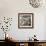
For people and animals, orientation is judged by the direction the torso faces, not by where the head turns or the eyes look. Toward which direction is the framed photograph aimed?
toward the camera
